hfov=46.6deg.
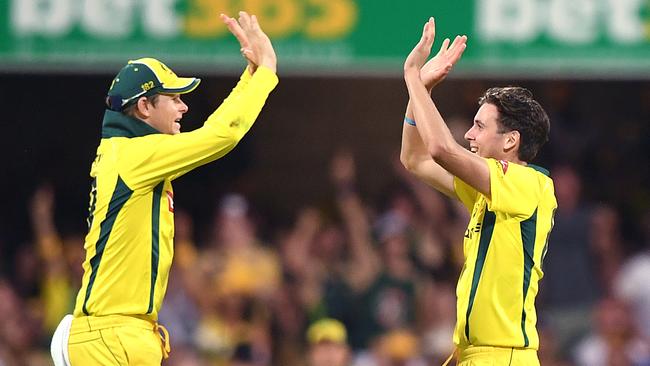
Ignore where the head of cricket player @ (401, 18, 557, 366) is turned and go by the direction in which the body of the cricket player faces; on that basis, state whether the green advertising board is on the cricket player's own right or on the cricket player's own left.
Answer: on the cricket player's own right

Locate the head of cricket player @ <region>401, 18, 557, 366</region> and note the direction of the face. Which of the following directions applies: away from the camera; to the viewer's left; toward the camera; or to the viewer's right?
to the viewer's left

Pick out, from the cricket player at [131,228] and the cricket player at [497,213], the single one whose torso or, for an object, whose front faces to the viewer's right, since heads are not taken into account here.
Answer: the cricket player at [131,228]

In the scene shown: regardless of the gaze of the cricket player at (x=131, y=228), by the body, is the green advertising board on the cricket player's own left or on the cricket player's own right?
on the cricket player's own left

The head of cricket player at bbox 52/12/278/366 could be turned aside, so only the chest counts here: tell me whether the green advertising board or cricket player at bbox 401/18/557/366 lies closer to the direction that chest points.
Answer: the cricket player

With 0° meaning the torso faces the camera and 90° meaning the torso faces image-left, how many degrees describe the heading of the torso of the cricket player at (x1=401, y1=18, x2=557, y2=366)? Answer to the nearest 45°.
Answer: approximately 90°

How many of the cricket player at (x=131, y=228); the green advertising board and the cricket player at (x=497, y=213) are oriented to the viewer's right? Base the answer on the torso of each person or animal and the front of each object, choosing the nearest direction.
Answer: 1

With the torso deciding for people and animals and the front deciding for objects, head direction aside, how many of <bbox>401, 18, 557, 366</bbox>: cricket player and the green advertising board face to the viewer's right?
0

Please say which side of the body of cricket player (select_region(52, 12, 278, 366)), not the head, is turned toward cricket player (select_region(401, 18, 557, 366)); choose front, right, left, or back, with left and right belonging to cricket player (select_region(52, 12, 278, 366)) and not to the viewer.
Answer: front

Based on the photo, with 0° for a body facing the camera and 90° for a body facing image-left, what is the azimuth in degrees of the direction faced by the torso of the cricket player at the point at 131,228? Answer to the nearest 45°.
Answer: approximately 270°

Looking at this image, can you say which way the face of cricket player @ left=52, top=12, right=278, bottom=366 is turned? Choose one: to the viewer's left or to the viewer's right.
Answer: to the viewer's right

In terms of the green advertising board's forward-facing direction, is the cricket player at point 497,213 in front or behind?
in front
